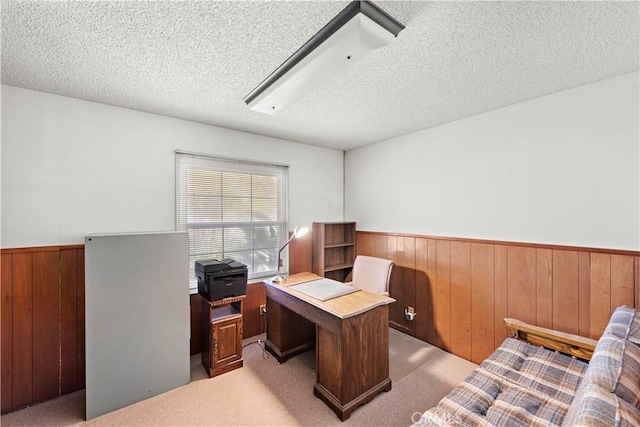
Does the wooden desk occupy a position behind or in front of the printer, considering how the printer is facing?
in front

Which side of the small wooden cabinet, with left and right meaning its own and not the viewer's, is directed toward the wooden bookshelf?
left

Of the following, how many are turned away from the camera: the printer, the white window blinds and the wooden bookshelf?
0

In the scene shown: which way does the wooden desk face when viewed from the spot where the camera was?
facing away from the viewer and to the right of the viewer

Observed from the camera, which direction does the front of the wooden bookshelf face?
facing the viewer and to the right of the viewer

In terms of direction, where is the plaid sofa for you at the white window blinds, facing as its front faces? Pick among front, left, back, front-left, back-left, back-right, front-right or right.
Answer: front

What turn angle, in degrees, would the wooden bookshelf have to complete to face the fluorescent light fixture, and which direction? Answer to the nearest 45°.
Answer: approximately 45° to its right

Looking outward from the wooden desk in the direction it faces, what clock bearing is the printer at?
The printer is roughly at 8 o'clock from the wooden desk.

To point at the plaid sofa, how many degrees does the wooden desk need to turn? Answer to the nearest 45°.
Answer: approximately 90° to its right
